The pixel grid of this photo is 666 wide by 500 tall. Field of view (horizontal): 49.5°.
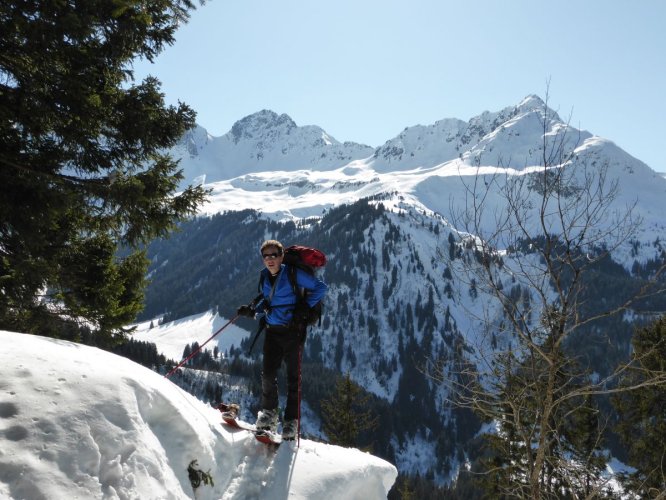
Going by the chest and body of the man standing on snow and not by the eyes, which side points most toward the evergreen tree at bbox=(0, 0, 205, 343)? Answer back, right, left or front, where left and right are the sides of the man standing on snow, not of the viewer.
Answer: right

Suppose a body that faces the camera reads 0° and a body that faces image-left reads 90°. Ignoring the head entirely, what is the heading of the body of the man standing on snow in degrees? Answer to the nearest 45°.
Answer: approximately 45°

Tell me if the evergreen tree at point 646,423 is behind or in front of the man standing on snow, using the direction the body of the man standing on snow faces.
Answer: behind
